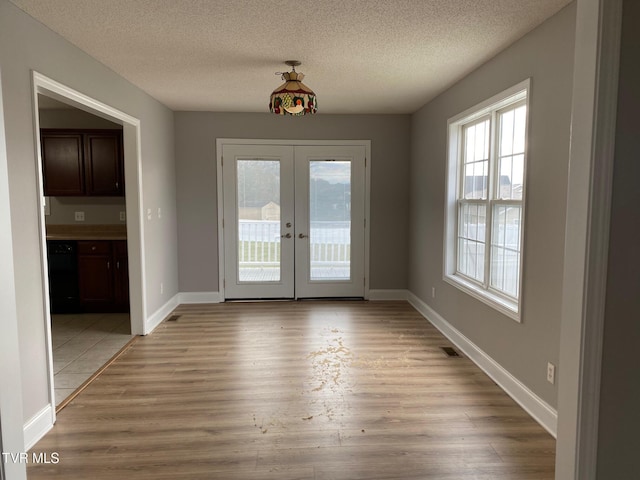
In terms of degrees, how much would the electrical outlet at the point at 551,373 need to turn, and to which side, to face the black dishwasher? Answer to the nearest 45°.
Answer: approximately 45° to its right

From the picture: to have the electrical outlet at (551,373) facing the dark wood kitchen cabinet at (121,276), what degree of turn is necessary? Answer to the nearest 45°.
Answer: approximately 45° to its right

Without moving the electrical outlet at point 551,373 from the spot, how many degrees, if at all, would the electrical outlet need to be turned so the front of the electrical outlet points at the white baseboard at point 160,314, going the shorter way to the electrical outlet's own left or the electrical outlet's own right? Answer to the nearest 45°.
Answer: approximately 45° to the electrical outlet's own right

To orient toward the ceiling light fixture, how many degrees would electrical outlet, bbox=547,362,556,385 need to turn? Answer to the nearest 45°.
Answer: approximately 45° to its right

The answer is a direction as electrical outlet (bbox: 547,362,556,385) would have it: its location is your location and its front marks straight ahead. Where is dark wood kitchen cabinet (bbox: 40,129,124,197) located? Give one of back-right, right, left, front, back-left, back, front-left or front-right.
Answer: front-right

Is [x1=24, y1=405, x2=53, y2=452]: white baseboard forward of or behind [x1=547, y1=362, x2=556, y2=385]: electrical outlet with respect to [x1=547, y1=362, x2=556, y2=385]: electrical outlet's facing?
forward

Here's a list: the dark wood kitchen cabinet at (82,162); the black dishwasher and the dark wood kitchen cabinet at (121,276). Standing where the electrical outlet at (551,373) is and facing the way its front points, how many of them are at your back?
0

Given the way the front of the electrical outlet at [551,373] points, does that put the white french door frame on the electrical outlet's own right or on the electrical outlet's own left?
on the electrical outlet's own right

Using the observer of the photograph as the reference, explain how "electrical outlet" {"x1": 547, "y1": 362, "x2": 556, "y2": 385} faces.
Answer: facing the viewer and to the left of the viewer

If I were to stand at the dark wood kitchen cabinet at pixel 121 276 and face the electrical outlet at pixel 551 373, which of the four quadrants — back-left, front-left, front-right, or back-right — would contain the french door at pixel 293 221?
front-left

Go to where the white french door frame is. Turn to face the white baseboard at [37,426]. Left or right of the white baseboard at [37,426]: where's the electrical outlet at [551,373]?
left

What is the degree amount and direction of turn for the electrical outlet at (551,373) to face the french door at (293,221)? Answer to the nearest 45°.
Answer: approximately 90° to its right

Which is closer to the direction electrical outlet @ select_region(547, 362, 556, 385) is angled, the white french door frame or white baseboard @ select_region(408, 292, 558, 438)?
the white french door frame

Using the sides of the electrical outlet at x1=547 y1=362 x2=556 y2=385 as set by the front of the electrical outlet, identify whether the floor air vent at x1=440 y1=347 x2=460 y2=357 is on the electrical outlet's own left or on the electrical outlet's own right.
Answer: on the electrical outlet's own right
